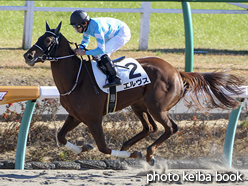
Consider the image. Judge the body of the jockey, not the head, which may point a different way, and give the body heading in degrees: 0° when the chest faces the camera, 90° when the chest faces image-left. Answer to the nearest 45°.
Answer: approximately 90°

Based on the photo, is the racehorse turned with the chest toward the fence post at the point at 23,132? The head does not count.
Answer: yes

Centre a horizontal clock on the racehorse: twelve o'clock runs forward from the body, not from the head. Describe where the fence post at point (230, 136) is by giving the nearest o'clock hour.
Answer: The fence post is roughly at 5 o'clock from the racehorse.

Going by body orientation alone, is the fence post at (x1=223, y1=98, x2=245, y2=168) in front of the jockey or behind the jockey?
behind

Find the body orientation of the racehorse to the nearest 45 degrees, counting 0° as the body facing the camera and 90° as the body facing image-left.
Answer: approximately 90°
